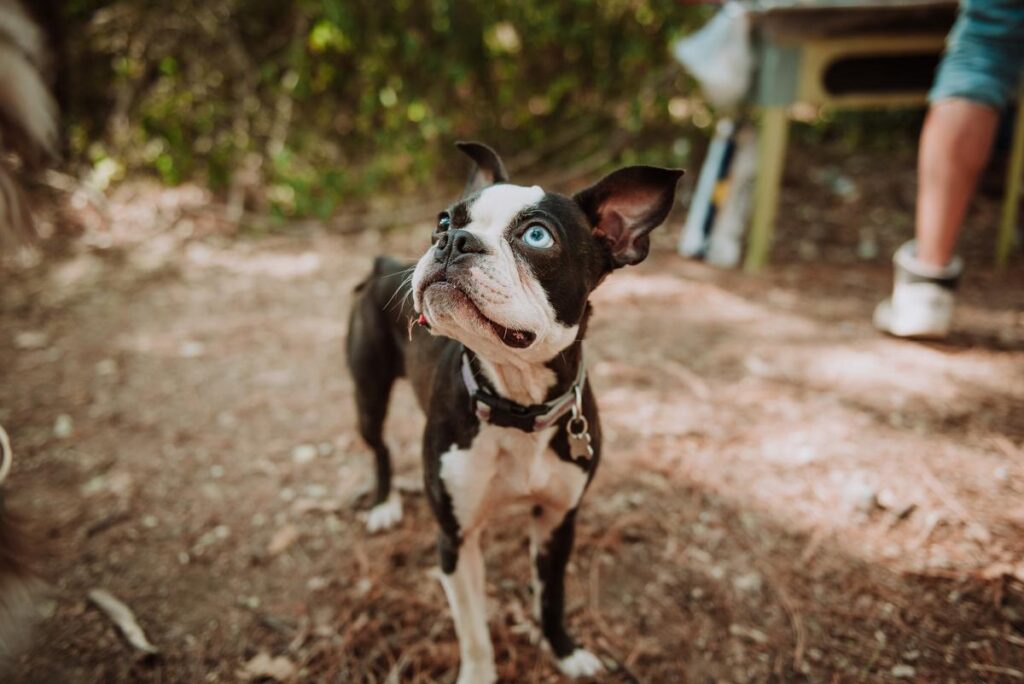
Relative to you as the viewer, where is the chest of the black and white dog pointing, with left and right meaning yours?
facing the viewer and to the right of the viewer

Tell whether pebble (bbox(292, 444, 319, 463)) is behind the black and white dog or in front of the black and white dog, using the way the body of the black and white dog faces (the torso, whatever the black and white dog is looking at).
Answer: behind

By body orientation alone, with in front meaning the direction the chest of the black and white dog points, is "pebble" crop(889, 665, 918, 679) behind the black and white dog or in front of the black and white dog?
in front

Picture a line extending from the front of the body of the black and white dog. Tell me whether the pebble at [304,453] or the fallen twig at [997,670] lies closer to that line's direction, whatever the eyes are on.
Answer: the fallen twig

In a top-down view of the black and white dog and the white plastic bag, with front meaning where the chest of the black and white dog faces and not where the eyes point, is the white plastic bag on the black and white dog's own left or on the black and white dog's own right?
on the black and white dog's own left

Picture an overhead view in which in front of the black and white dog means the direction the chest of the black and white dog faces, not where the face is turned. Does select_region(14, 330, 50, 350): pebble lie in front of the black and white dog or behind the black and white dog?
behind

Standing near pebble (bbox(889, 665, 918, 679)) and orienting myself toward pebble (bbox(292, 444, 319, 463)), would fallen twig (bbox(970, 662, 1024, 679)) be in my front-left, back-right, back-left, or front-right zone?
back-right

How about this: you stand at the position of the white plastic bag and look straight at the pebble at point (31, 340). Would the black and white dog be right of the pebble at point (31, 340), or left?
left

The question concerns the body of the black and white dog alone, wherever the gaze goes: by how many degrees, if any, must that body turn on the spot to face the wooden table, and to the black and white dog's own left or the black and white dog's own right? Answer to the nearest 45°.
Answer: approximately 90° to the black and white dog's own left

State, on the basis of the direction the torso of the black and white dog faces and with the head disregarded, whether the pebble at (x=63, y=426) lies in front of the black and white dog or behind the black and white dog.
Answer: behind
